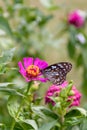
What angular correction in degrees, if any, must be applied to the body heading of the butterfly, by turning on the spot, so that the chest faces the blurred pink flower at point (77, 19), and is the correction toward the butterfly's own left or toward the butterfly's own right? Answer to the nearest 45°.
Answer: approximately 90° to the butterfly's own right

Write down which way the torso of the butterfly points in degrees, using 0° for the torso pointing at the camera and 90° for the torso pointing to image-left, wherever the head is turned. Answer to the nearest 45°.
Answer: approximately 90°
